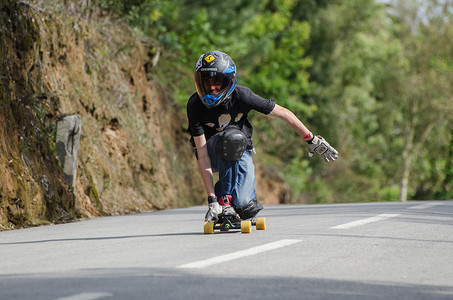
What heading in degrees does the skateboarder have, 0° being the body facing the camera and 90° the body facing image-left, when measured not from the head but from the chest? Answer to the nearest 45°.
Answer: approximately 0°
